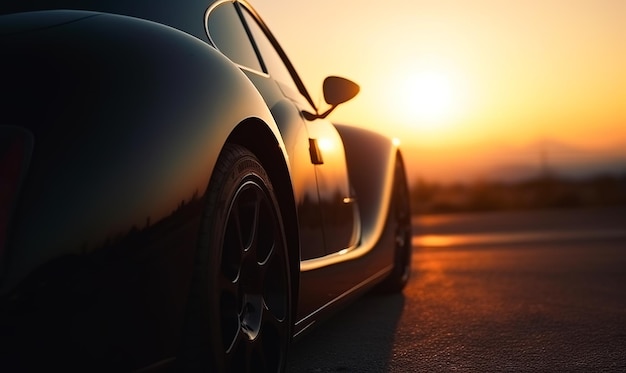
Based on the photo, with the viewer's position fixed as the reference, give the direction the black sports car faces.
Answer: facing away from the viewer and to the right of the viewer
